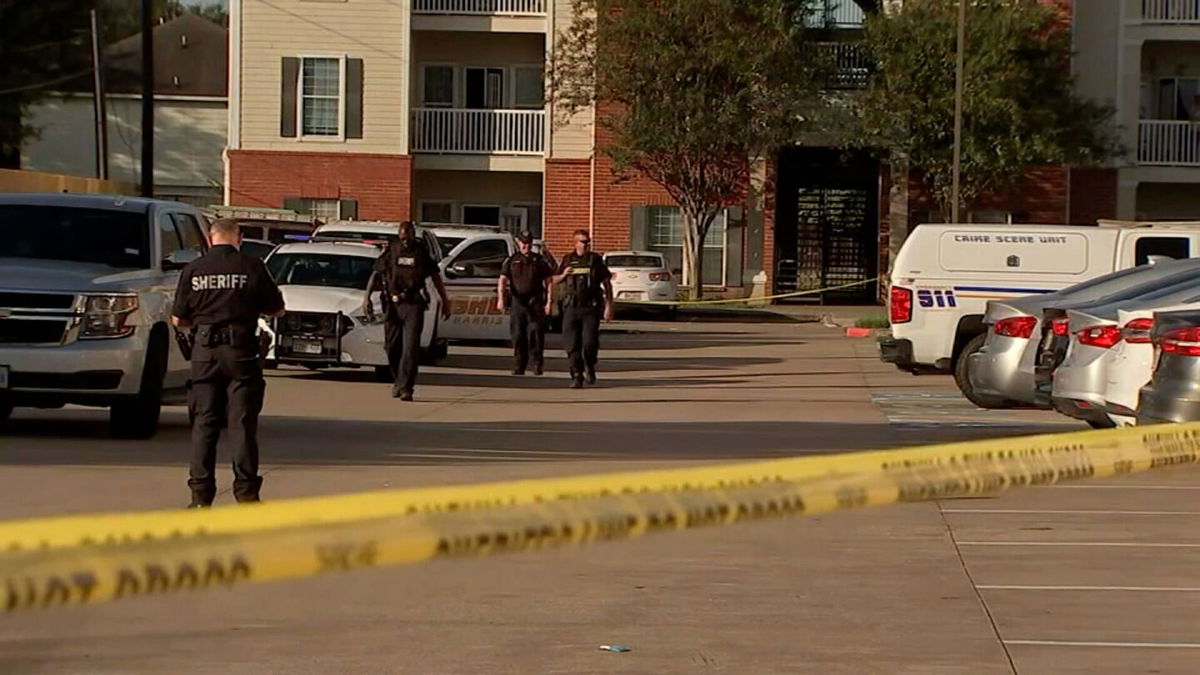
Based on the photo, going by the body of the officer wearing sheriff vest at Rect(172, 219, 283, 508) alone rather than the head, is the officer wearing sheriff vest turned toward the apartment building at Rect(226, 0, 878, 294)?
yes

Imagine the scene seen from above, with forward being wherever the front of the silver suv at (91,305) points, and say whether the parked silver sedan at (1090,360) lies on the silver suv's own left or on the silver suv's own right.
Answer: on the silver suv's own left

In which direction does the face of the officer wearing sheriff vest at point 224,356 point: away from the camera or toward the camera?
away from the camera

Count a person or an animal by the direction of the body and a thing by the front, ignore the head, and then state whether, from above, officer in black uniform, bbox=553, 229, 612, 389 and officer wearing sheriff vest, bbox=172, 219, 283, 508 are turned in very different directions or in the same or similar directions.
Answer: very different directions

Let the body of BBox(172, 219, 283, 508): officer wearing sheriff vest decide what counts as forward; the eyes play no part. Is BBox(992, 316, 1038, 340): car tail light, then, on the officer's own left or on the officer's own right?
on the officer's own right

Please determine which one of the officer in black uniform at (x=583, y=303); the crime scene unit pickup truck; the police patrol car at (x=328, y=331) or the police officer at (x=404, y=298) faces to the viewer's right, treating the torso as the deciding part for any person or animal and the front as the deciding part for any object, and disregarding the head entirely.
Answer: the crime scene unit pickup truck

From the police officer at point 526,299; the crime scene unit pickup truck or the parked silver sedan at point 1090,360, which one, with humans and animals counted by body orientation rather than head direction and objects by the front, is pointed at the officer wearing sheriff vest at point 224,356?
the police officer

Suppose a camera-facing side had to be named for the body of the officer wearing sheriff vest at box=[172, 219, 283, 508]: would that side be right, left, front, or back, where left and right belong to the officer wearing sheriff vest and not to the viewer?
back

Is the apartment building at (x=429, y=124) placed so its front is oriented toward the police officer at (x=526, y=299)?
yes

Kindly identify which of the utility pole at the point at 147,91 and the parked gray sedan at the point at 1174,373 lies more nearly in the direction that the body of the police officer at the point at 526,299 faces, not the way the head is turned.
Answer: the parked gray sedan

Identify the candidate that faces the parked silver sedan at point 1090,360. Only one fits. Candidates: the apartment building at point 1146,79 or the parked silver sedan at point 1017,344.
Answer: the apartment building

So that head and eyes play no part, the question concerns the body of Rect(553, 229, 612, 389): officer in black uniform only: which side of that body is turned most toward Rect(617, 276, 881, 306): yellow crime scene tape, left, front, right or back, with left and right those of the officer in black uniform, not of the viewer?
back

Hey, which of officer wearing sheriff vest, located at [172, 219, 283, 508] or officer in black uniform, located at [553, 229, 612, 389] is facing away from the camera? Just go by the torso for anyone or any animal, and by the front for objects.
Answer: the officer wearing sheriff vest

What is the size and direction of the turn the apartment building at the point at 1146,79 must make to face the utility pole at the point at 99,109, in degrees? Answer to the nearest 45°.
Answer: approximately 90° to its right
